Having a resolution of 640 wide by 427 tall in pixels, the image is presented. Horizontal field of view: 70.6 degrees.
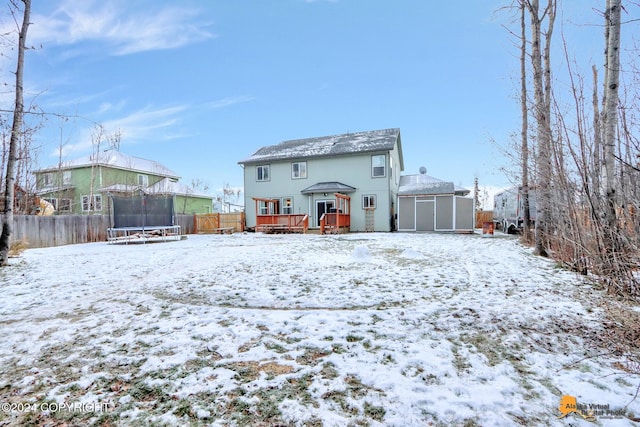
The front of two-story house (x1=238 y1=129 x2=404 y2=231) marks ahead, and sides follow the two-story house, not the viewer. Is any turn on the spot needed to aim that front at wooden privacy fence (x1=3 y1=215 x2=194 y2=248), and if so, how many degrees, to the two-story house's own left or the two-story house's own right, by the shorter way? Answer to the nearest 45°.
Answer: approximately 135° to the two-story house's own left

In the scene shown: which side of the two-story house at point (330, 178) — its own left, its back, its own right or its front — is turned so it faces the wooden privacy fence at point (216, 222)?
left

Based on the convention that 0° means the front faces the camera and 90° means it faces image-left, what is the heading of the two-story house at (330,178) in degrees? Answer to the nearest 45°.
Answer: approximately 180°

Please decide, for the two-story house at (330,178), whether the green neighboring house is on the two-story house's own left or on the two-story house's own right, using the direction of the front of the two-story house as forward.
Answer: on the two-story house's own left

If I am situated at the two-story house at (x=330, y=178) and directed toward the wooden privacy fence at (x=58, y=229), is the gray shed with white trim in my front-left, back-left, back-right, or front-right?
back-left

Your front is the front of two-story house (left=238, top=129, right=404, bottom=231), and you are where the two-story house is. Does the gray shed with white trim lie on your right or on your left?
on your right

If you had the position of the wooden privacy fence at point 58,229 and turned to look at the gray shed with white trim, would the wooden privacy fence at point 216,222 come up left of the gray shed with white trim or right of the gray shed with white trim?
left
